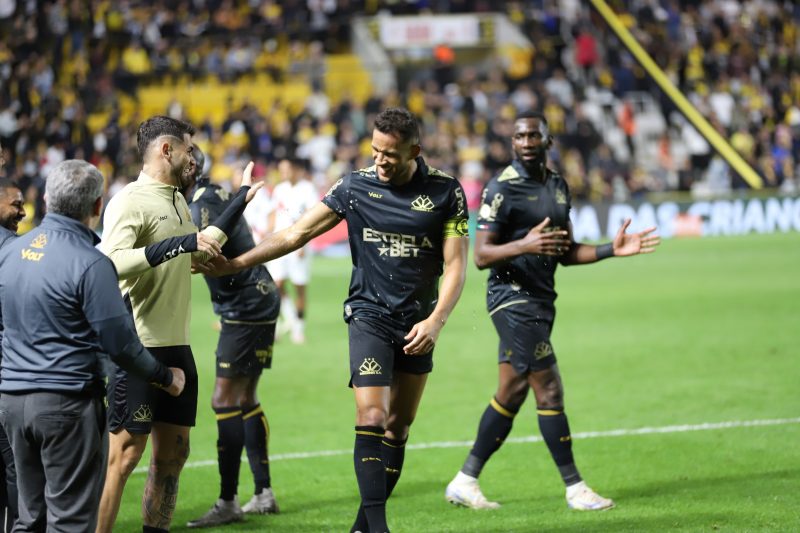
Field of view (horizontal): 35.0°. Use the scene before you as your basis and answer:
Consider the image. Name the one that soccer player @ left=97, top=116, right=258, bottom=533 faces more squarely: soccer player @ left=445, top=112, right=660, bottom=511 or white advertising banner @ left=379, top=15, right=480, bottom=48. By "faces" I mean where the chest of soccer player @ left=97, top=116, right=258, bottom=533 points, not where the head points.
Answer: the soccer player

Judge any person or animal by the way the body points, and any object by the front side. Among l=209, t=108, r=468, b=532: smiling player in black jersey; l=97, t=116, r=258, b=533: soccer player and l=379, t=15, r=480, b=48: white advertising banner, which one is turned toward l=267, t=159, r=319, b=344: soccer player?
the white advertising banner

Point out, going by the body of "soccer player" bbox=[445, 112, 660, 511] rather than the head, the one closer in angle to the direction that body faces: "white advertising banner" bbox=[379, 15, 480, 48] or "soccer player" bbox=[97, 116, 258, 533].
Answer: the soccer player

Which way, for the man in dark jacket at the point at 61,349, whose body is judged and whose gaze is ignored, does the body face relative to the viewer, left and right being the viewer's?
facing away from the viewer and to the right of the viewer

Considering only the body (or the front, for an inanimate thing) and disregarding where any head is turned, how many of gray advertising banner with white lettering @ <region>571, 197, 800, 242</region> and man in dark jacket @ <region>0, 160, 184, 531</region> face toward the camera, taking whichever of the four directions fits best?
1

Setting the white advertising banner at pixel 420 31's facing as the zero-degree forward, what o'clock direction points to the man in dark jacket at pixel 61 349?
The man in dark jacket is roughly at 12 o'clock from the white advertising banner.

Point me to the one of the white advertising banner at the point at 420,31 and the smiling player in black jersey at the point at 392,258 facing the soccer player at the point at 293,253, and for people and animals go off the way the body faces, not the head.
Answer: the white advertising banner

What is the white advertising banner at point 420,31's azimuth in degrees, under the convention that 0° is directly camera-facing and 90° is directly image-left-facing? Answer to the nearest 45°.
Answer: approximately 0°

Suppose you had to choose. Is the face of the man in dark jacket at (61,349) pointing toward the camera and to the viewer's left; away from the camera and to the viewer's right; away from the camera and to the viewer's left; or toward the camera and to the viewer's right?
away from the camera and to the viewer's right

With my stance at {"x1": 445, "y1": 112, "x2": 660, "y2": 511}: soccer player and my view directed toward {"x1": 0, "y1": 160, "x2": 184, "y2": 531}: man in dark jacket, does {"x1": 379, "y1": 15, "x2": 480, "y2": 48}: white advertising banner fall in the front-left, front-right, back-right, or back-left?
back-right

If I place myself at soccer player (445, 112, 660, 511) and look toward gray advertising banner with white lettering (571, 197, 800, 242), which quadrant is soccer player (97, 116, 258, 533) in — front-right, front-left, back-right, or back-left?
back-left
